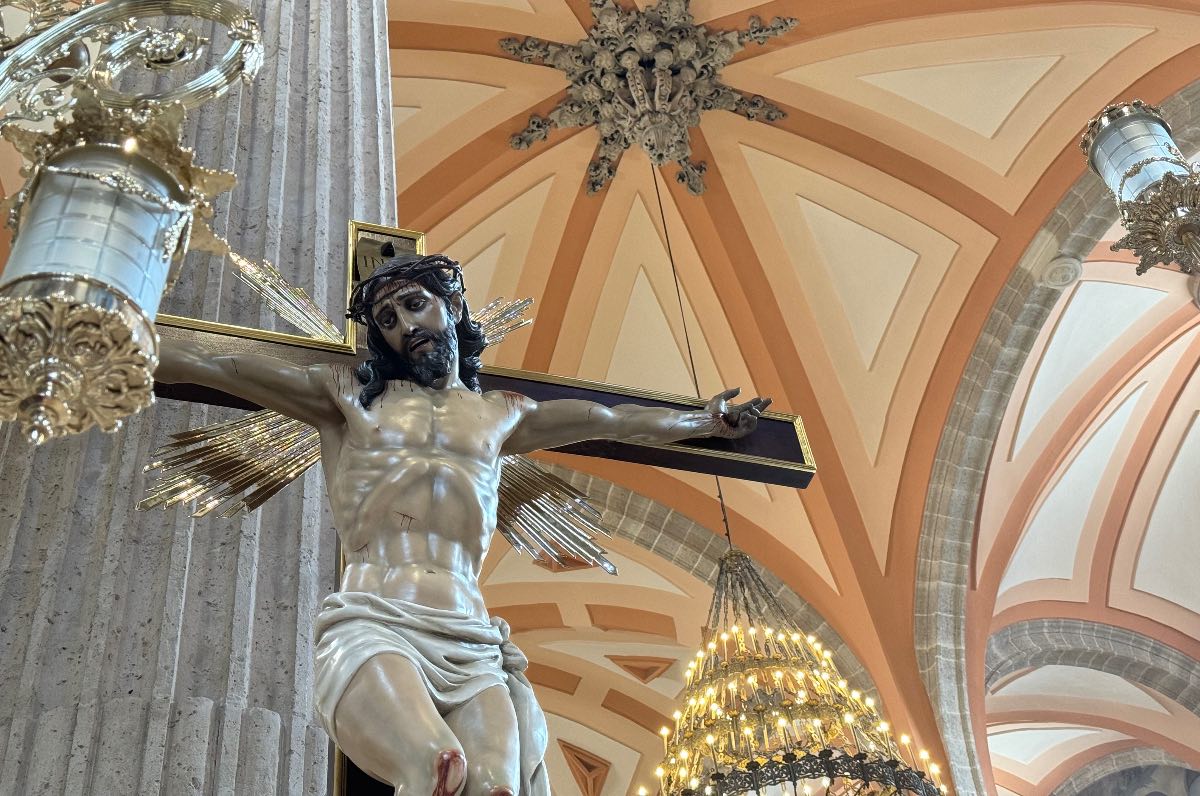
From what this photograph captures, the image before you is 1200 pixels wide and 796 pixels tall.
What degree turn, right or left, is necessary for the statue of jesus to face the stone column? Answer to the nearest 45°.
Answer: approximately 135° to its right

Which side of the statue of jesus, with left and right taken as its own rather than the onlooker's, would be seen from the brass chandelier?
back

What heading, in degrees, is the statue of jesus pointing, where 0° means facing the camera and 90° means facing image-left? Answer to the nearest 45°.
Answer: approximately 0°

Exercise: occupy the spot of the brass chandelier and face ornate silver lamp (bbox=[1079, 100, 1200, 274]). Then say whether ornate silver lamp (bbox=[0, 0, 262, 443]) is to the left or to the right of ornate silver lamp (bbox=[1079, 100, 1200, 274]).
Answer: right

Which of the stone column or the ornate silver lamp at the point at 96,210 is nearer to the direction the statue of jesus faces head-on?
the ornate silver lamp

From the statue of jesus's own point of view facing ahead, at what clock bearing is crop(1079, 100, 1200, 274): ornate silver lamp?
The ornate silver lamp is roughly at 8 o'clock from the statue of jesus.

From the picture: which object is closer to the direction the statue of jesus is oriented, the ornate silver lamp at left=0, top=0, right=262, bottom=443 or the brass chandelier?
the ornate silver lamp
